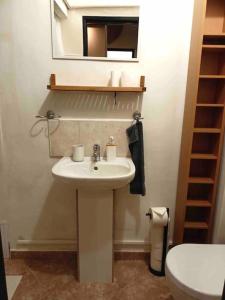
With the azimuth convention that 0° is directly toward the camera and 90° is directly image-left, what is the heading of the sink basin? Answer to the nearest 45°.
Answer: approximately 0°

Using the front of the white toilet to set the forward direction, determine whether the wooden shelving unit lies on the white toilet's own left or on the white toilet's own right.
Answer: on the white toilet's own right

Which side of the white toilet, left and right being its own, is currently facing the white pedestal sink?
front

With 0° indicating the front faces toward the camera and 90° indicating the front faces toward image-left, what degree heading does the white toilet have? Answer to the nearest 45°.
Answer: approximately 90°

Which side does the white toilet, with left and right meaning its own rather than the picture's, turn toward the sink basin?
front

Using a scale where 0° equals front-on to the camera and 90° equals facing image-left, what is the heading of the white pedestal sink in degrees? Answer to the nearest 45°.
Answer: approximately 0°

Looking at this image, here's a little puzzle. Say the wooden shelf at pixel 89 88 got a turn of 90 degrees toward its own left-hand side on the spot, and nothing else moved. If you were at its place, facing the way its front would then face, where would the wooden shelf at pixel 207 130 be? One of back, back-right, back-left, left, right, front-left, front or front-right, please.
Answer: front

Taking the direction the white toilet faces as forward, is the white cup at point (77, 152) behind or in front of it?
in front
